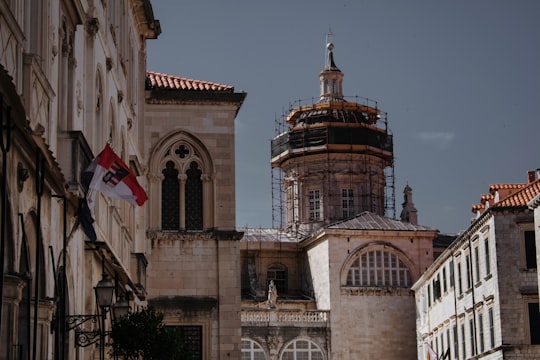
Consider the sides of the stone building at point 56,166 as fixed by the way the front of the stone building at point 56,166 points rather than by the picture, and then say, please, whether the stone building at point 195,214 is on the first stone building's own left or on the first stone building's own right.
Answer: on the first stone building's own left

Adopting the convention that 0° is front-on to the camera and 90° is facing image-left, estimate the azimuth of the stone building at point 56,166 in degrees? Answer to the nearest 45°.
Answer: approximately 270°
